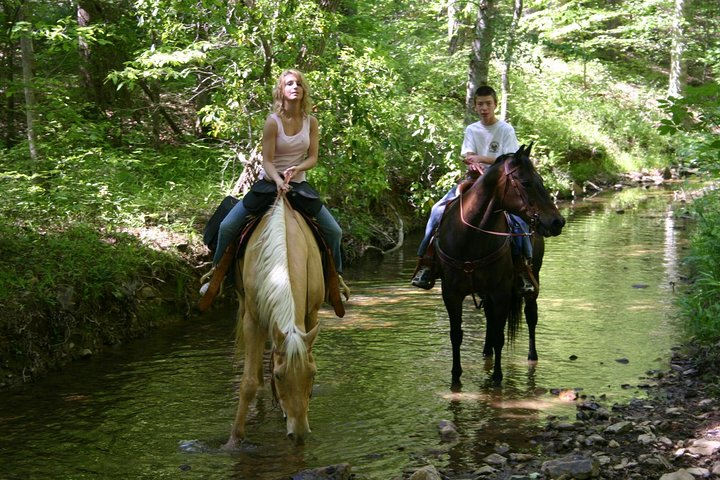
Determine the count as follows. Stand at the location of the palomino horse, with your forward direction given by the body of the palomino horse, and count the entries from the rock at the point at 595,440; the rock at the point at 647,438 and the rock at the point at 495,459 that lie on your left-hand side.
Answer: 3

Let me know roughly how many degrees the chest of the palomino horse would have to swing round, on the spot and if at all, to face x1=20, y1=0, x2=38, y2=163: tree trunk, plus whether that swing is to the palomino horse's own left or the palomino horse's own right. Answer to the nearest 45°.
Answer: approximately 135° to the palomino horse's own right

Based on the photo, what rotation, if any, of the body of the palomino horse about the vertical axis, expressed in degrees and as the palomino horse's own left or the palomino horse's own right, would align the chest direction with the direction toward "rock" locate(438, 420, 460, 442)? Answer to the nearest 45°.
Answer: approximately 90° to the palomino horse's own left

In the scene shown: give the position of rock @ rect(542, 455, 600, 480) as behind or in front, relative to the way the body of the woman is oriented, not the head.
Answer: in front

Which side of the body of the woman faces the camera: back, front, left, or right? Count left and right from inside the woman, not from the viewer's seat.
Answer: front

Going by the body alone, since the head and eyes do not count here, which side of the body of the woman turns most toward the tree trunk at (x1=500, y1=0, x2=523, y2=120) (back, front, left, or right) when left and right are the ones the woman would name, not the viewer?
back

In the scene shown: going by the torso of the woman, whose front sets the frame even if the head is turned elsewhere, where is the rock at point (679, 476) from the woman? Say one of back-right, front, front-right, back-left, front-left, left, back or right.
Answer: front-left

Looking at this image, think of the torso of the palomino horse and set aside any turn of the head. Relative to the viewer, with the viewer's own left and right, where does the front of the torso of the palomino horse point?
facing the viewer

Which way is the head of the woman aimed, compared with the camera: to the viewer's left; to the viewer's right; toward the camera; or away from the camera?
toward the camera

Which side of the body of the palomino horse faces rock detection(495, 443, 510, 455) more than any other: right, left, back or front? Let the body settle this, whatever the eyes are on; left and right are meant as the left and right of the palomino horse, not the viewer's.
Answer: left

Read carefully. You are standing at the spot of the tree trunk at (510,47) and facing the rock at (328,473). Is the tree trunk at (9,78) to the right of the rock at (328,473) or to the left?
right
